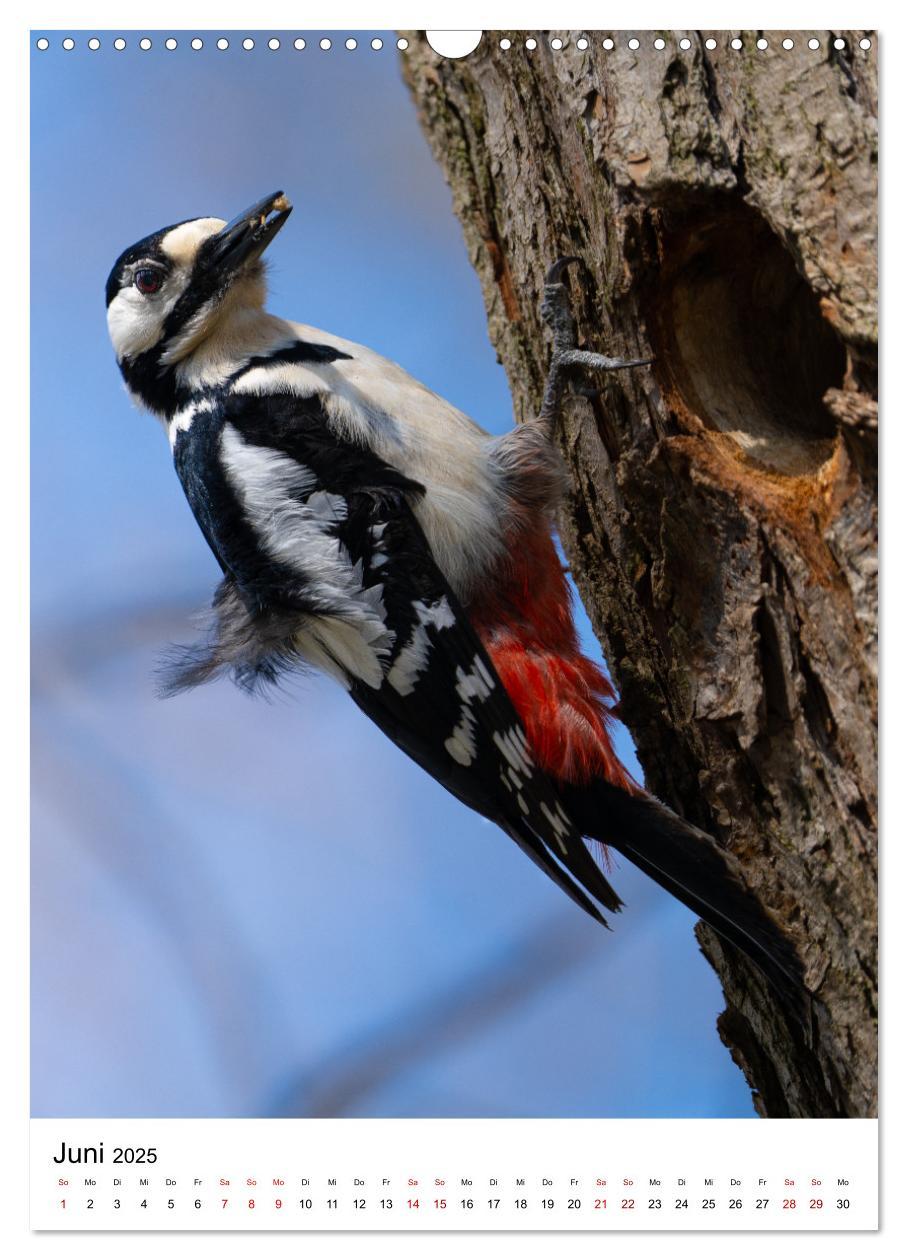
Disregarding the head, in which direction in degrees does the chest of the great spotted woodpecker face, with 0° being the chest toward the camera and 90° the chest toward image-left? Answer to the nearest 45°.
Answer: approximately 270°
